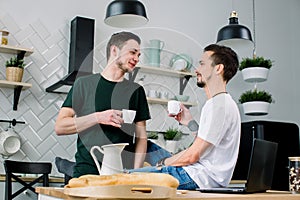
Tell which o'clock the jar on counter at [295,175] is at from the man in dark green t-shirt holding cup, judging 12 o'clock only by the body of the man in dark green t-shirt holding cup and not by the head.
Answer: The jar on counter is roughly at 11 o'clock from the man in dark green t-shirt holding cup.

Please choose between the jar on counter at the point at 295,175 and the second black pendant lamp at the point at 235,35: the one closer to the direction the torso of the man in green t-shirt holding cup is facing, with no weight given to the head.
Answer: the jar on counter

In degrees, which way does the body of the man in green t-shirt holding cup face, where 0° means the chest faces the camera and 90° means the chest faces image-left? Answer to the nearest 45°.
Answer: approximately 315°

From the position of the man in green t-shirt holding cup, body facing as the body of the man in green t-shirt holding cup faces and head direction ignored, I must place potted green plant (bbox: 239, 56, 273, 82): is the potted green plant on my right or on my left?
on my left

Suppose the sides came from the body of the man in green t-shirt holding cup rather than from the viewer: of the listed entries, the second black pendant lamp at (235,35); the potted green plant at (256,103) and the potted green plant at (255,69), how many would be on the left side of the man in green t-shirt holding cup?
3

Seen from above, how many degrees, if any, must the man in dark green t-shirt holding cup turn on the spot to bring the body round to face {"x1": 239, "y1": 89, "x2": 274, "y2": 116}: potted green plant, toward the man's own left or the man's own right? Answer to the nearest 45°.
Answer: approximately 90° to the man's own left

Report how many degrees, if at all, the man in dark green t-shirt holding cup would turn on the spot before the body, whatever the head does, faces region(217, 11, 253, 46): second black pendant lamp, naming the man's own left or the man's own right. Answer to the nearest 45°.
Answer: approximately 90° to the man's own left

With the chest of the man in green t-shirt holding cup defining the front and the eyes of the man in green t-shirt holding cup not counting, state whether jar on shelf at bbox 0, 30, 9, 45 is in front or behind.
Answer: behind

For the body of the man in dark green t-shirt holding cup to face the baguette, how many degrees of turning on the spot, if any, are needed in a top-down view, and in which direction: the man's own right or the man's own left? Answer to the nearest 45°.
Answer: approximately 45° to the man's own right

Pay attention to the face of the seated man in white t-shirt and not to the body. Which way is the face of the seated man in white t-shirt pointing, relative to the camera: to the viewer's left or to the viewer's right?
to the viewer's left

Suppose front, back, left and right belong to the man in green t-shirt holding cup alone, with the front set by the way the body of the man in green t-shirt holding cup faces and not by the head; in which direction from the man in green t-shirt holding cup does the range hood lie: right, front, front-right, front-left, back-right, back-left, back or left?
back-left
